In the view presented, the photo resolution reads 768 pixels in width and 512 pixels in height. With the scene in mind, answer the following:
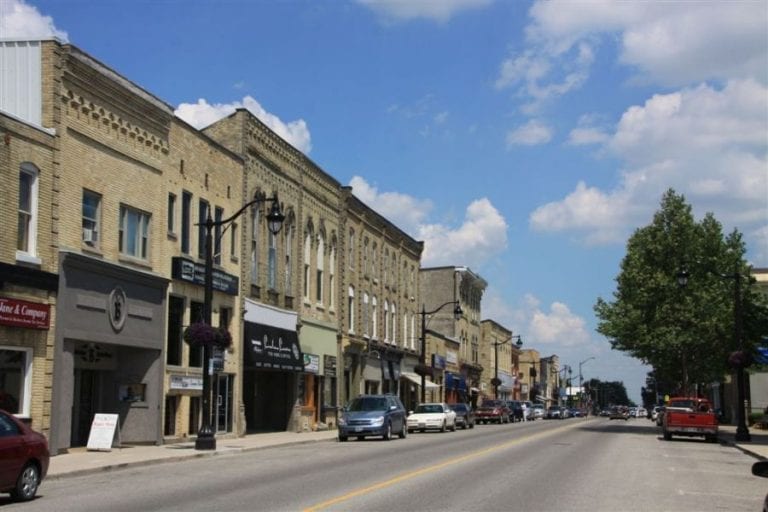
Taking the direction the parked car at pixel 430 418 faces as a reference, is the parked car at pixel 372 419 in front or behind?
in front

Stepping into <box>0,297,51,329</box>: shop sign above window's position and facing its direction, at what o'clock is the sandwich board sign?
The sandwich board sign is roughly at 9 o'clock from the shop sign above window.

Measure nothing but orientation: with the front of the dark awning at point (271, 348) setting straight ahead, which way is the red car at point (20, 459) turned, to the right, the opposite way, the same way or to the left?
to the right

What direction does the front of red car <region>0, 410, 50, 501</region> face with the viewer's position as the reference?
facing the viewer and to the left of the viewer

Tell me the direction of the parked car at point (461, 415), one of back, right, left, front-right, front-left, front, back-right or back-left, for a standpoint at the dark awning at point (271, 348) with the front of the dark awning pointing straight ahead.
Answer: left

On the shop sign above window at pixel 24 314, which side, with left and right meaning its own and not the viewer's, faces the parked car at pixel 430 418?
left

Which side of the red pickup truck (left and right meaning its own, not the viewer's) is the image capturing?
back

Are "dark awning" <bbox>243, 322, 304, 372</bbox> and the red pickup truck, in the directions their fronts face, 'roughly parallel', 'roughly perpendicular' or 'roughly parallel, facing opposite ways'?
roughly perpendicular

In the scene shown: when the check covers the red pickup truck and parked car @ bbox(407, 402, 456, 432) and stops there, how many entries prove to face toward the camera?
1

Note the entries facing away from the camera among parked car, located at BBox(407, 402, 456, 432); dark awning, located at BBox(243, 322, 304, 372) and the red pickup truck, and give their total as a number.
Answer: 1

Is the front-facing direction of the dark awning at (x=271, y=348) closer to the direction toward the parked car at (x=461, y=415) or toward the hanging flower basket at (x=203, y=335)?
the hanging flower basket

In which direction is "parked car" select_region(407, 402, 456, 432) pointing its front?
toward the camera

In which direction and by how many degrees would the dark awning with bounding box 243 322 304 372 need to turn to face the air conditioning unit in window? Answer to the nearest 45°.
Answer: approximately 45° to its right

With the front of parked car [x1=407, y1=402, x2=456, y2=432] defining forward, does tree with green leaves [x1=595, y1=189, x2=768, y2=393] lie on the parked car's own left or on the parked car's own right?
on the parked car's own left
